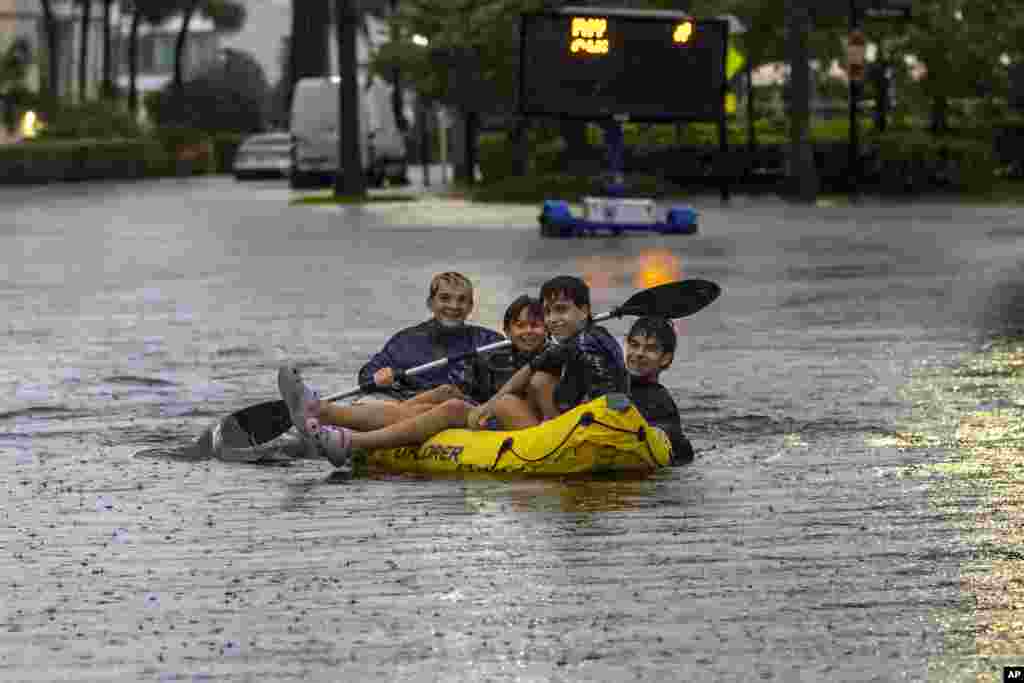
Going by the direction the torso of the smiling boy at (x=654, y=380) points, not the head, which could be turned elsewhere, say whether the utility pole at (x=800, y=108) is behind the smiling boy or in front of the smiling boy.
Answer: behind

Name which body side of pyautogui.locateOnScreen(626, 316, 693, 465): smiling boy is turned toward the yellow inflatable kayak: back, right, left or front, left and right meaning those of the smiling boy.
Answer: front

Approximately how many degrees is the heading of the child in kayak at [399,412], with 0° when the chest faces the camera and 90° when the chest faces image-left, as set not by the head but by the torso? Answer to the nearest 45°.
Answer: approximately 45°

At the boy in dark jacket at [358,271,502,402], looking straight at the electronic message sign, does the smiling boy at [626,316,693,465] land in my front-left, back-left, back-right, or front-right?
back-right

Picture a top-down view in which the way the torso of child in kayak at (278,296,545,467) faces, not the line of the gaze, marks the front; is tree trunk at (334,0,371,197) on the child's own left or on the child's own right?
on the child's own right

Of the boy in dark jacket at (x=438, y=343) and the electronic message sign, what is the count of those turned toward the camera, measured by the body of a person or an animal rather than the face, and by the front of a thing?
2
